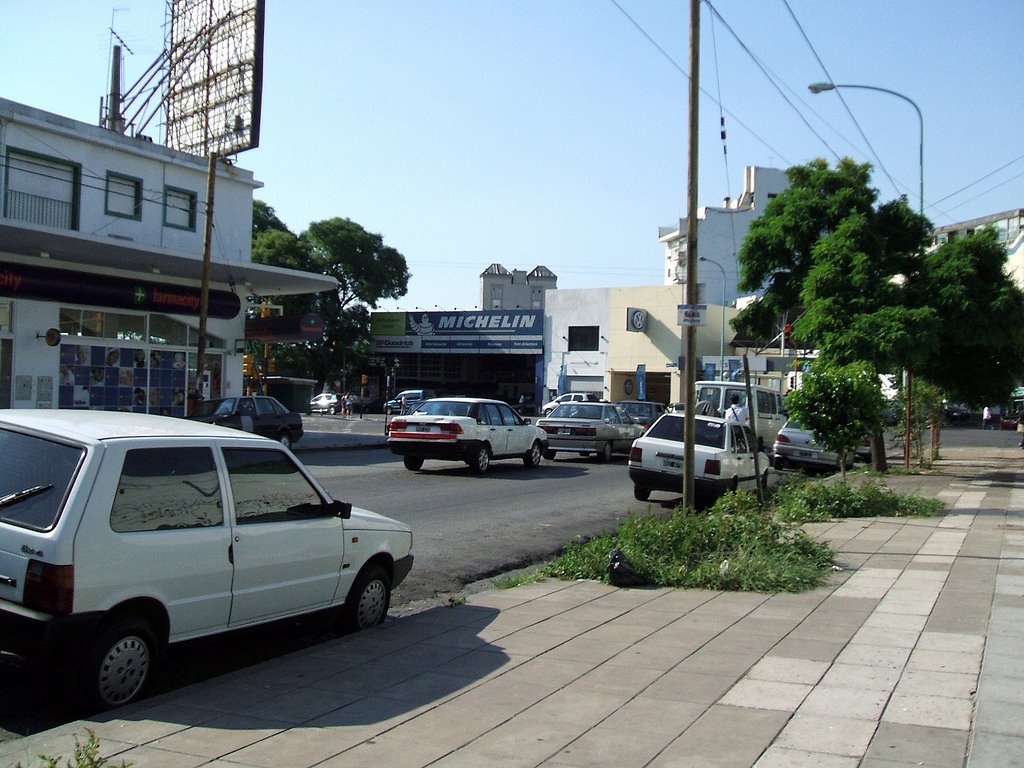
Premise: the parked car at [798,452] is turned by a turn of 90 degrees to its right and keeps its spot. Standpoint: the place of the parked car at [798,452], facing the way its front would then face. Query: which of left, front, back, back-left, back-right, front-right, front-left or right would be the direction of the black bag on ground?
front-right

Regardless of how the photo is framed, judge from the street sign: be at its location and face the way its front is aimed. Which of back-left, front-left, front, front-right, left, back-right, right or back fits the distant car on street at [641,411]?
back

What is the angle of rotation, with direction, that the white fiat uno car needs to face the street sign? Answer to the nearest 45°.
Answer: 0° — it already faces it

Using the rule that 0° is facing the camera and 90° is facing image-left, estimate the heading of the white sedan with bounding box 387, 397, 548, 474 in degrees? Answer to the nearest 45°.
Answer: approximately 225°

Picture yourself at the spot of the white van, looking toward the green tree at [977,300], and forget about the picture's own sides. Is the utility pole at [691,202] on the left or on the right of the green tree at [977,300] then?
right

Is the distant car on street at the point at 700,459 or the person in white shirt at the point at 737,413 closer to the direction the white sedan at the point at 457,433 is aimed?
the person in white shirt

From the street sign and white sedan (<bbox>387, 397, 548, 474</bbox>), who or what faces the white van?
the white sedan

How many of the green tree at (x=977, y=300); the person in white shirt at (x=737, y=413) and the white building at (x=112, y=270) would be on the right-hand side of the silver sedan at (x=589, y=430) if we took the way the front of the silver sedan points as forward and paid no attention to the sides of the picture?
2

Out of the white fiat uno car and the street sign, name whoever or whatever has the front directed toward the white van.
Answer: the white fiat uno car

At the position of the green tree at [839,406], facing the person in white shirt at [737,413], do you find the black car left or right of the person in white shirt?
left

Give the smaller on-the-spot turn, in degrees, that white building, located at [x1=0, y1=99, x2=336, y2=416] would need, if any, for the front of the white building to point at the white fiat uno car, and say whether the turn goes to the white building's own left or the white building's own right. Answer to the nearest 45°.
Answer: approximately 45° to the white building's own right

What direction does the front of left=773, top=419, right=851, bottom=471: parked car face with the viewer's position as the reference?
facing away from the viewer and to the right of the viewer

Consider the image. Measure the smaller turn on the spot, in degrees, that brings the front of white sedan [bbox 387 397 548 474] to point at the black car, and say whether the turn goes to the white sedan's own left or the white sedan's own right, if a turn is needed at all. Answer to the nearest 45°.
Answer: approximately 90° to the white sedan's own left
